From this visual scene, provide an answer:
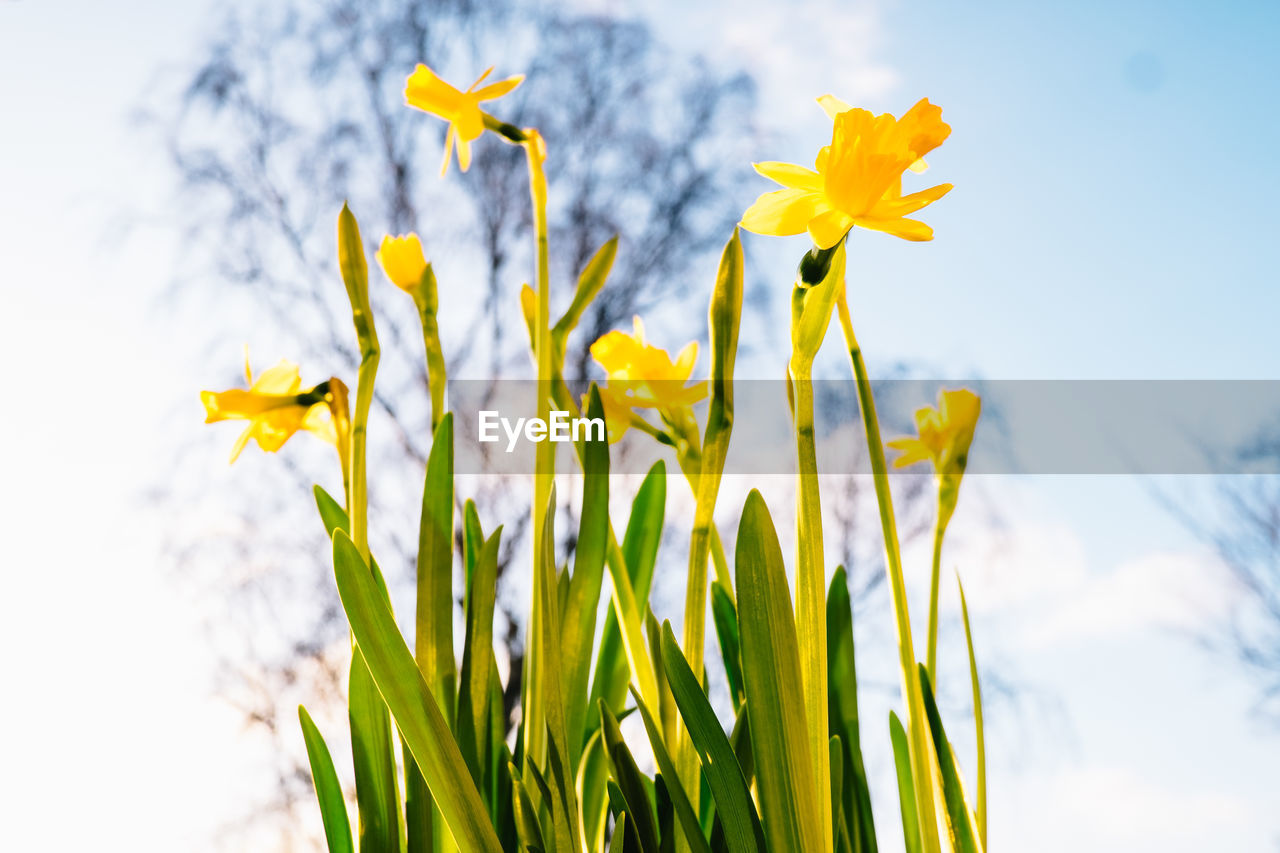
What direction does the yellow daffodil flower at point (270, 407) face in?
to the viewer's left

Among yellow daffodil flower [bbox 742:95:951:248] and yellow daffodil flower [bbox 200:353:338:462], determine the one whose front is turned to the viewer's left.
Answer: yellow daffodil flower [bbox 200:353:338:462]

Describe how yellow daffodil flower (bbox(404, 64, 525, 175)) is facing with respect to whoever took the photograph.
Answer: facing to the left of the viewer

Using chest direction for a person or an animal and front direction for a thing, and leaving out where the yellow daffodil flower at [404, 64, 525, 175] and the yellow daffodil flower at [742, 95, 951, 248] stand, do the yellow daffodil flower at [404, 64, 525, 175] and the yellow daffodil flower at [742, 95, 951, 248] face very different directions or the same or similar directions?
very different directions

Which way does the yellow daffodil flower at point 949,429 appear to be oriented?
to the viewer's left
